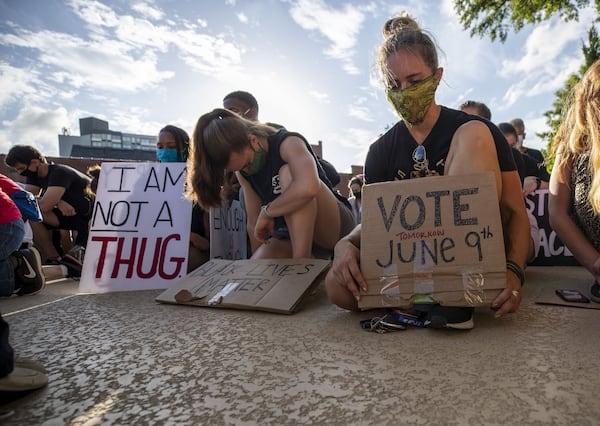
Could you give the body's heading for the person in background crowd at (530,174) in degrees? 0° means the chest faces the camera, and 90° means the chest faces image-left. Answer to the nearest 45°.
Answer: approximately 45°

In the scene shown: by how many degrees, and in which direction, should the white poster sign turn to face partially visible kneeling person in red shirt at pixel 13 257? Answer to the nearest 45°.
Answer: approximately 90° to its right

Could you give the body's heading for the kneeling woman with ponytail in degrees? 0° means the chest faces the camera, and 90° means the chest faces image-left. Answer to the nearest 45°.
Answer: approximately 45°

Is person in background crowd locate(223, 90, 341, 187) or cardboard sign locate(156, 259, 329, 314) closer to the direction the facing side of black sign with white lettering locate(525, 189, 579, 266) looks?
the cardboard sign
